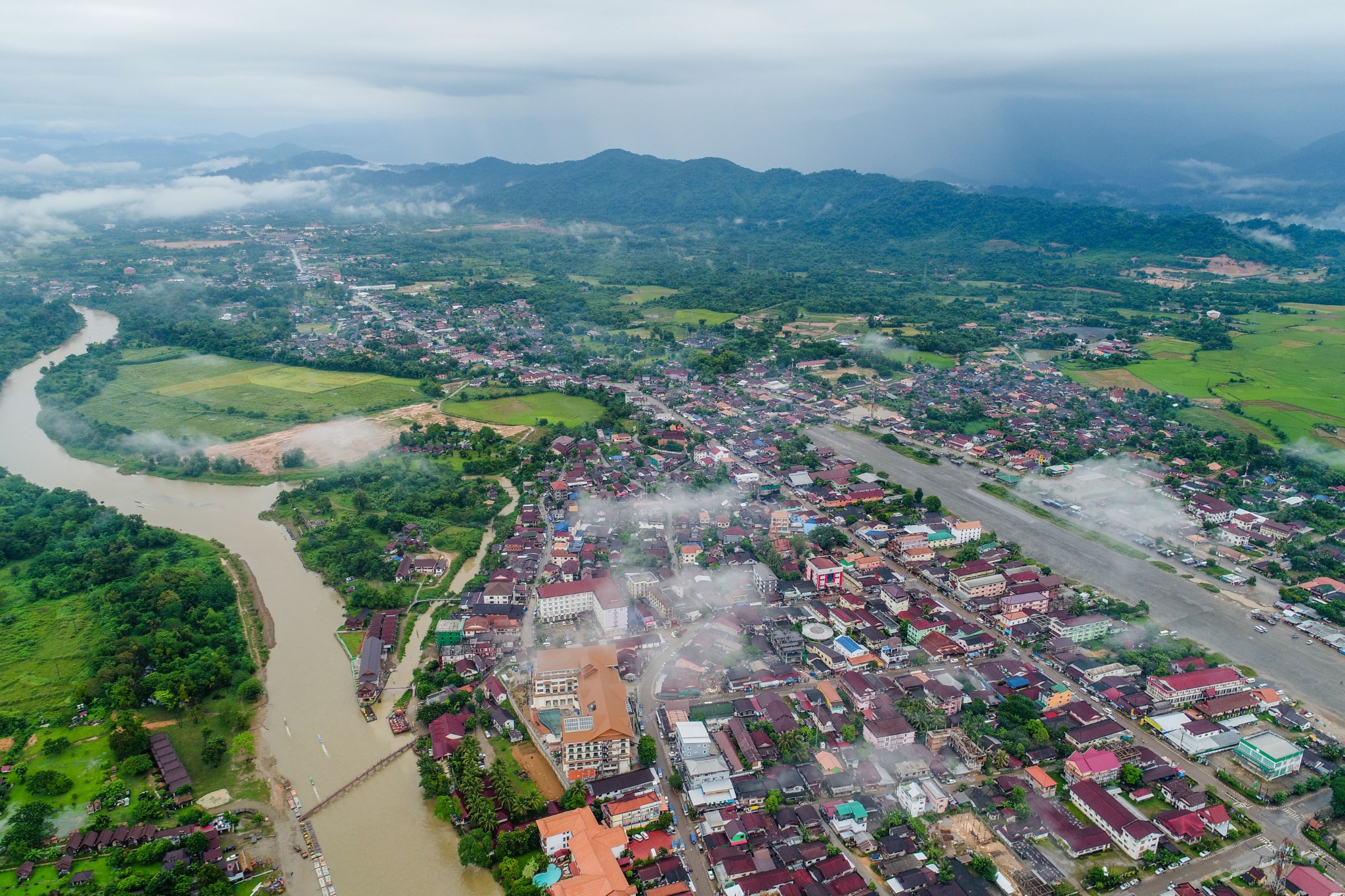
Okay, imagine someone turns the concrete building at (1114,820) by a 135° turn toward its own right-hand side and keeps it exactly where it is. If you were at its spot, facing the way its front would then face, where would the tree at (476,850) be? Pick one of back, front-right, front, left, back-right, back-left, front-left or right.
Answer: back-left

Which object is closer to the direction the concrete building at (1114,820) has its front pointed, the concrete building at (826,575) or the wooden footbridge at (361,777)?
the wooden footbridge

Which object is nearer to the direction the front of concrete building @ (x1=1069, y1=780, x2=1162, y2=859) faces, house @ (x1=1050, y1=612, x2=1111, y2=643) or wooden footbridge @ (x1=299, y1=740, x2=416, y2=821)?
the wooden footbridge

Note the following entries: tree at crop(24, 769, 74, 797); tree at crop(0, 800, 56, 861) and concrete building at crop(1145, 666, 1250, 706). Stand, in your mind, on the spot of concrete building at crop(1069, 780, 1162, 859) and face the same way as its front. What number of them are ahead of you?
2

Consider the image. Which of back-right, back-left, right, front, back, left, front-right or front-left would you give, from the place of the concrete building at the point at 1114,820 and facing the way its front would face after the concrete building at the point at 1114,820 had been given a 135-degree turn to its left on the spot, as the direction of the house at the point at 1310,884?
front

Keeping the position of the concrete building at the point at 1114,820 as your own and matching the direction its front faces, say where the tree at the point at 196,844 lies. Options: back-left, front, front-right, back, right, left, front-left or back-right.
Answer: front

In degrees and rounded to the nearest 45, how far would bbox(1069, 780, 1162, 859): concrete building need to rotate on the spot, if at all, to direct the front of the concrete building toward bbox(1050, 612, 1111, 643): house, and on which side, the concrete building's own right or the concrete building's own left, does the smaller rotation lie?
approximately 135° to the concrete building's own right

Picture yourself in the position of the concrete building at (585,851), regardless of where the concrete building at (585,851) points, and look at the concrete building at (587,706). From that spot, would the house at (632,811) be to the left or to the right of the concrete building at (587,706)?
right

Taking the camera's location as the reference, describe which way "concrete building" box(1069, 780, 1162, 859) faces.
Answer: facing the viewer and to the left of the viewer

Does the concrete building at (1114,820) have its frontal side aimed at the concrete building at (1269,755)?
no

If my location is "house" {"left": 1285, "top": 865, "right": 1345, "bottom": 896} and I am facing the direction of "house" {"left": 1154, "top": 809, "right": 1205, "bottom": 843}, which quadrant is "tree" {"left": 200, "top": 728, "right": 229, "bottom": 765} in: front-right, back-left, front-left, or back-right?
front-left

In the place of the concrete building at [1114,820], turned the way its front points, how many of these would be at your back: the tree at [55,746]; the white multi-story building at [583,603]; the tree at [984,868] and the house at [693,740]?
0

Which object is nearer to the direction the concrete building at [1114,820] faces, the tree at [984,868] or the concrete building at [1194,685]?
the tree

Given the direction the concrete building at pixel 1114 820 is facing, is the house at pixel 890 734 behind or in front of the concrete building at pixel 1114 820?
in front

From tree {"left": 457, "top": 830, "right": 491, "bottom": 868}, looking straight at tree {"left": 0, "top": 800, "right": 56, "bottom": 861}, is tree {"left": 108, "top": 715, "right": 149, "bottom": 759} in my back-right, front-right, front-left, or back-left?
front-right

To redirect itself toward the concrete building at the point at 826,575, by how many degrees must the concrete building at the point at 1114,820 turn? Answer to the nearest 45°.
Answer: approximately 90° to its right

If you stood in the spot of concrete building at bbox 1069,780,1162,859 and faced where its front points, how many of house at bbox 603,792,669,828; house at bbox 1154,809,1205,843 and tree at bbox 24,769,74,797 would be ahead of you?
2

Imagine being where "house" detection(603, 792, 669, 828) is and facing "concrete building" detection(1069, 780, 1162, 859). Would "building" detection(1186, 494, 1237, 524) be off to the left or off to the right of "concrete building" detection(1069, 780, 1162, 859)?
left

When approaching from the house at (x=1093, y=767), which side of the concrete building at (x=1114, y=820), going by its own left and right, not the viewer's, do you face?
back

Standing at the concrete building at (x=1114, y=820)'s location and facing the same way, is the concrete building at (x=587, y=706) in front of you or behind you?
in front

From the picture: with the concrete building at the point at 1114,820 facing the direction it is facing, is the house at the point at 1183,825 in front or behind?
behind

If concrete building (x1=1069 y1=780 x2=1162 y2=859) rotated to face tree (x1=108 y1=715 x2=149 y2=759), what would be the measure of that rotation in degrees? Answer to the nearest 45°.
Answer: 0° — it already faces it
